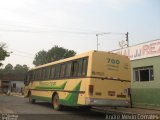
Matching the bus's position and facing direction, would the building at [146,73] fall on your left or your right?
on your right

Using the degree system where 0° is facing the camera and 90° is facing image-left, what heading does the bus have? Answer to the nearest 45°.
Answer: approximately 135°
